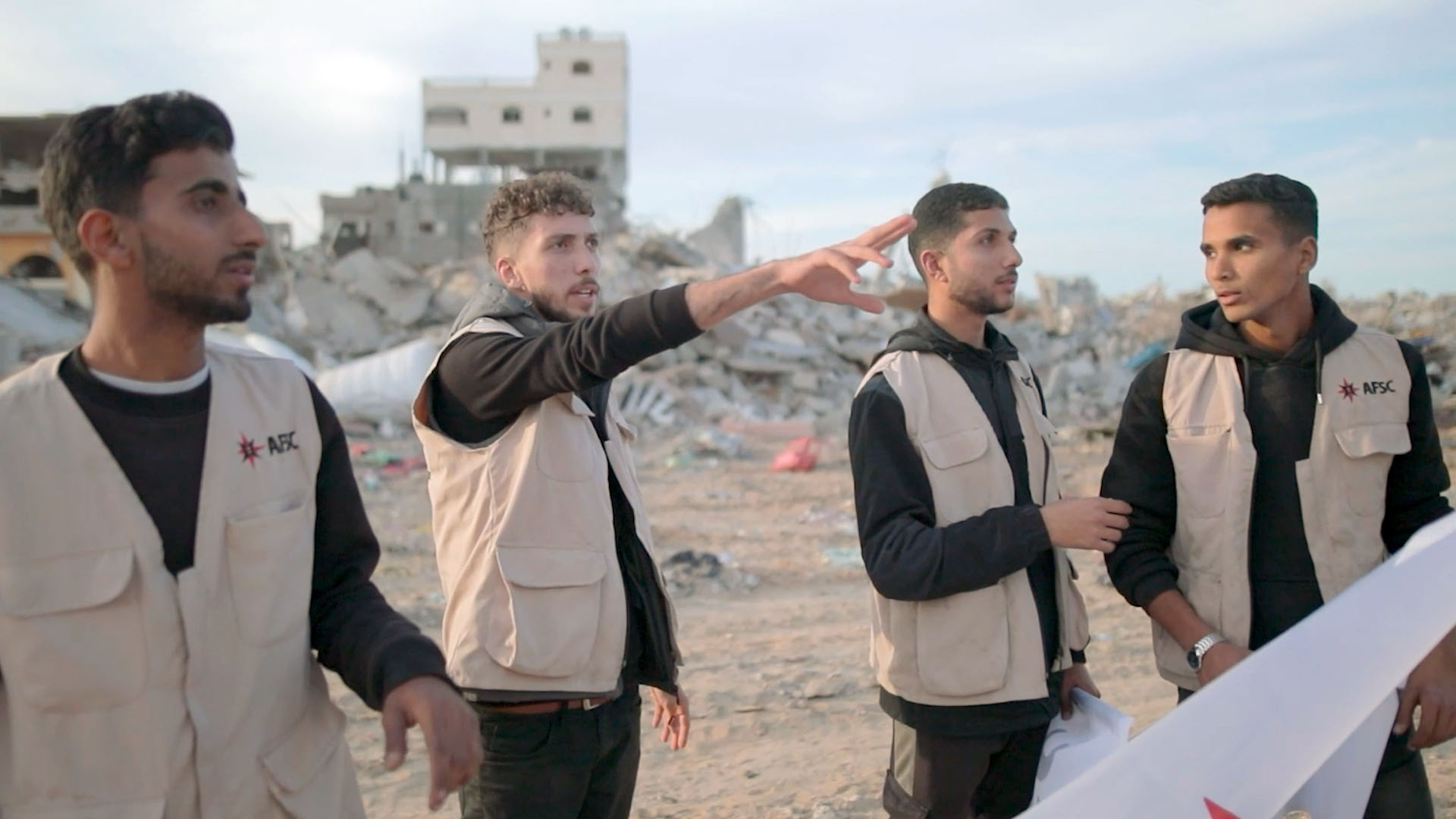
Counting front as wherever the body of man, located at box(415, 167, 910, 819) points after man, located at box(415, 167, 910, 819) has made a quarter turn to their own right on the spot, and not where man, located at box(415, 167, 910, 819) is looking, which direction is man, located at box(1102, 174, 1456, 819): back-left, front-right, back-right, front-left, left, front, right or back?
back-left

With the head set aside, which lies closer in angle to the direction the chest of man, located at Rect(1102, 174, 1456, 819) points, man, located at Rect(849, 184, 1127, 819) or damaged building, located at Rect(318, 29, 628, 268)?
the man

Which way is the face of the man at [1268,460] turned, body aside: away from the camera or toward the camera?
toward the camera

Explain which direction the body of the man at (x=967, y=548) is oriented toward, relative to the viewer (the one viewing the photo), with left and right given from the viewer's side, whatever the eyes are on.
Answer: facing the viewer and to the right of the viewer

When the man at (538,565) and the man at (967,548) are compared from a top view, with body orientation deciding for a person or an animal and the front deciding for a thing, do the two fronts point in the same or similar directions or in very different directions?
same or similar directions

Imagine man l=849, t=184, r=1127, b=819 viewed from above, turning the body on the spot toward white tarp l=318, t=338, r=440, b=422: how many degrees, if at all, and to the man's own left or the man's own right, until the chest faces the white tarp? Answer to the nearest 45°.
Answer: approximately 180°

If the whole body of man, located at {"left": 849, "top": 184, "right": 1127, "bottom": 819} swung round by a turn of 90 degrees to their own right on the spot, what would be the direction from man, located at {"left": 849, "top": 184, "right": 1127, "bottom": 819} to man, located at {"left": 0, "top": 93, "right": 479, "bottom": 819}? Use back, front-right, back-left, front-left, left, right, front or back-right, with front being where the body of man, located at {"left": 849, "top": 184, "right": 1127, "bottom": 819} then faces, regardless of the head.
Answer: front

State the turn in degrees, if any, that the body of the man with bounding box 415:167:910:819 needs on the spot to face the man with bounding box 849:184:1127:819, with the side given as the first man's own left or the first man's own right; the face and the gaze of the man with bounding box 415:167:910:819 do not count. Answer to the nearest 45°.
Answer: approximately 45° to the first man's own left

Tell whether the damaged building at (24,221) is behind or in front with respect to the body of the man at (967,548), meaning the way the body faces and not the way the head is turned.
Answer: behind

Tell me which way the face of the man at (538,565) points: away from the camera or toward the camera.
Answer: toward the camera

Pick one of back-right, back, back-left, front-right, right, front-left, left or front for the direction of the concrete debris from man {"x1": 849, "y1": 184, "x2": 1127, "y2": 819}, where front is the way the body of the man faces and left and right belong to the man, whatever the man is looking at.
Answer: back

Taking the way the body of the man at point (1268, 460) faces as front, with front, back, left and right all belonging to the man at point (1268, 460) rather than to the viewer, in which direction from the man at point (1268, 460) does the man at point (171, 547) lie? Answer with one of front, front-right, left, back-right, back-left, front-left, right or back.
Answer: front-right

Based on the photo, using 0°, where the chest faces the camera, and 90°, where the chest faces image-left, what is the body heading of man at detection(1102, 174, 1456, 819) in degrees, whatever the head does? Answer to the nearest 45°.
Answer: approximately 0°
